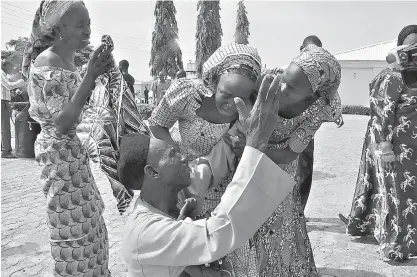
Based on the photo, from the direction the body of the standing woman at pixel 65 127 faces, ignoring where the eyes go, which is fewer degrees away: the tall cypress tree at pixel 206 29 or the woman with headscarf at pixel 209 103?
the woman with headscarf

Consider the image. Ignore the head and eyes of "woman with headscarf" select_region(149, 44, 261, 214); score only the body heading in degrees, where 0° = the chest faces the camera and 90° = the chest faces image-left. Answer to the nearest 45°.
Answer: approximately 315°

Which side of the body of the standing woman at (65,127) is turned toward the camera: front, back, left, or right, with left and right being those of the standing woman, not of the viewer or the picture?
right

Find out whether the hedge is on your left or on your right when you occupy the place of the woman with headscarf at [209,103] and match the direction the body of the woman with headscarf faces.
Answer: on your left

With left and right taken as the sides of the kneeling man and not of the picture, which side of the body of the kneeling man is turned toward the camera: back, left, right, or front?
right

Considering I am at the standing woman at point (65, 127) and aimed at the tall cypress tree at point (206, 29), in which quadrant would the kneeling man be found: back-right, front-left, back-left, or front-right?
back-right

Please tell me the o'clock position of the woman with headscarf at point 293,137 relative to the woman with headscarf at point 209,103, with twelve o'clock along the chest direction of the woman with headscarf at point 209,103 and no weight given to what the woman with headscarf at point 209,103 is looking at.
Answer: the woman with headscarf at point 293,137 is roughly at 10 o'clock from the woman with headscarf at point 209,103.

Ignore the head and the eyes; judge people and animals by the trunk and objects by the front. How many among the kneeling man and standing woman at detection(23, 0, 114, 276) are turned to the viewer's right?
2
